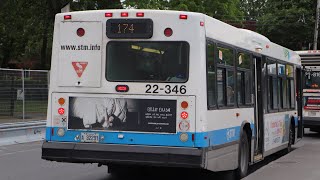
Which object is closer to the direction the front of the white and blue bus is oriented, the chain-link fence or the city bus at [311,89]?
the city bus

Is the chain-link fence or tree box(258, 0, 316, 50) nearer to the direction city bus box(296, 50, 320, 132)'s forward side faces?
the tree

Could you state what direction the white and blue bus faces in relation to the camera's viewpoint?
facing away from the viewer and to the right of the viewer

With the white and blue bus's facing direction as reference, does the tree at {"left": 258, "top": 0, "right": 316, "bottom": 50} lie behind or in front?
in front

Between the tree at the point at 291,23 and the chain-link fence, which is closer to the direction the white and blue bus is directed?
the tree

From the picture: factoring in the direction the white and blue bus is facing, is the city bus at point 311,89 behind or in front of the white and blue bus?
in front
